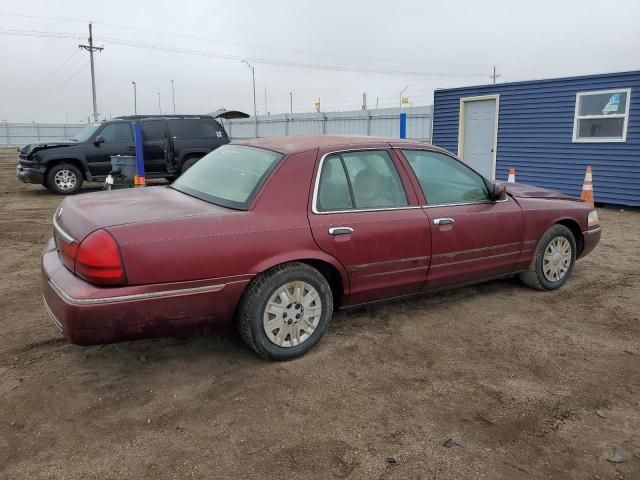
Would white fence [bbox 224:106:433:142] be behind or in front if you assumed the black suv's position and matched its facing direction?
behind

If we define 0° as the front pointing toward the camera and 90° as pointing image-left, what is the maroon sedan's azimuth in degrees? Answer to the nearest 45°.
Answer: approximately 225°

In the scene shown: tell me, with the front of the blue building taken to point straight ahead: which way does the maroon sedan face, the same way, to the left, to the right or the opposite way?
the opposite way

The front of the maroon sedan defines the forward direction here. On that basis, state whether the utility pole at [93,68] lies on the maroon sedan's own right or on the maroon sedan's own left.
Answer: on the maroon sedan's own left

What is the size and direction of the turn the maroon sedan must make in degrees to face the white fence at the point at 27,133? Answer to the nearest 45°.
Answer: approximately 90° to its left

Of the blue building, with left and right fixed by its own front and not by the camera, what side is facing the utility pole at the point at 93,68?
right

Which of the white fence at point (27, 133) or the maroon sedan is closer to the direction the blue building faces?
the maroon sedan
